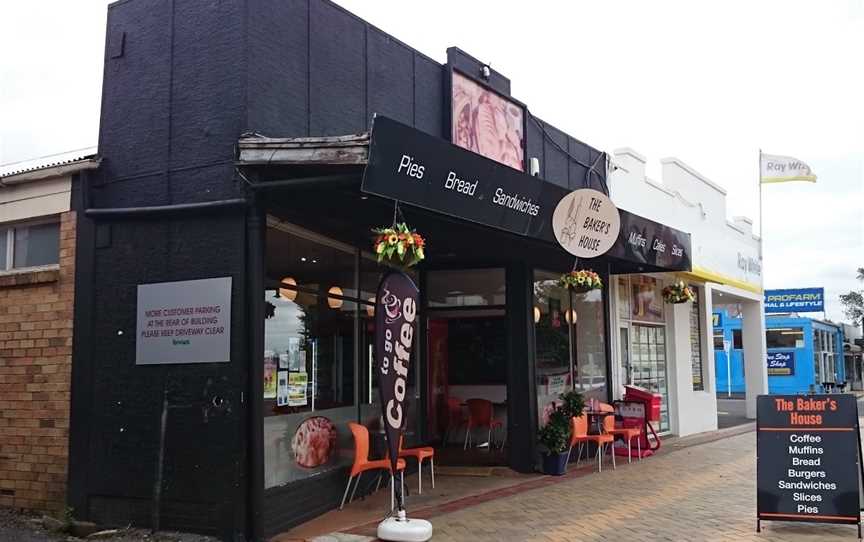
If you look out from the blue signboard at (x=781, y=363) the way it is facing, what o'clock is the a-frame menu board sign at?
The a-frame menu board sign is roughly at 12 o'clock from the blue signboard.

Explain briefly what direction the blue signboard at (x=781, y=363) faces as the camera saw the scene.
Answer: facing the viewer

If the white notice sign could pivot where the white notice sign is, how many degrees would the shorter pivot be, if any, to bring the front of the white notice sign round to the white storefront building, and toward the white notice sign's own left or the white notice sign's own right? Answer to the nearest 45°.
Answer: approximately 135° to the white notice sign's own left

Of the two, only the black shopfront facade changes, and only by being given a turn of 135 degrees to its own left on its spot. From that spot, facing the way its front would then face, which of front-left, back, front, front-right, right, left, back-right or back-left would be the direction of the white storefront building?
front-right

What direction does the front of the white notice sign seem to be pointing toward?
toward the camera

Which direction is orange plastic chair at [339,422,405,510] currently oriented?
to the viewer's right
